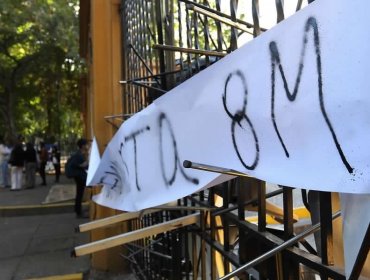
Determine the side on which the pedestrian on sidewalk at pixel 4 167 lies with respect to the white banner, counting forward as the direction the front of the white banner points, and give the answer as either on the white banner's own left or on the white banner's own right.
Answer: on the white banner's own right

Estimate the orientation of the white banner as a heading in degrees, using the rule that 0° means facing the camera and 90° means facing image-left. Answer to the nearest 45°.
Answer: approximately 45°
